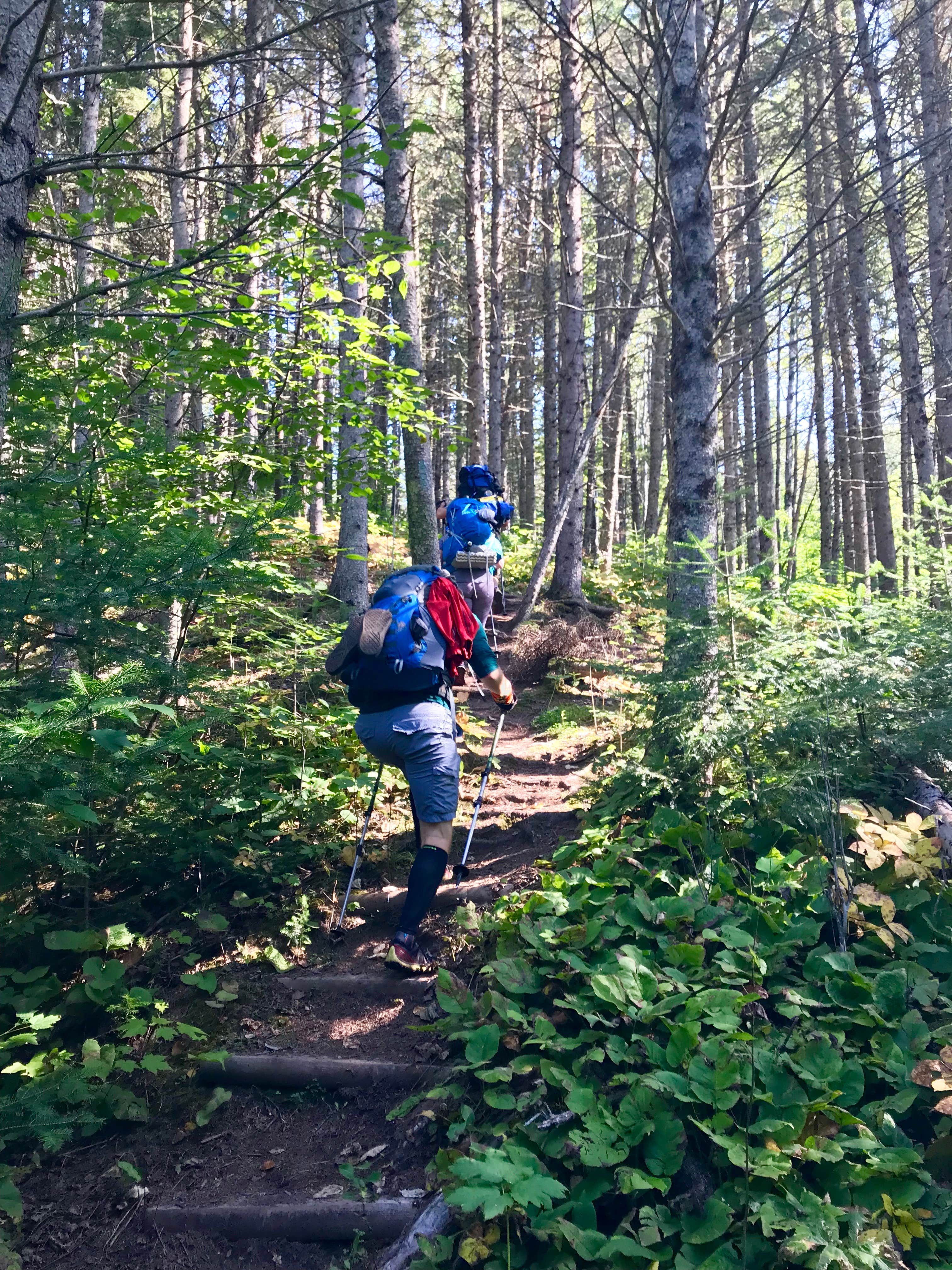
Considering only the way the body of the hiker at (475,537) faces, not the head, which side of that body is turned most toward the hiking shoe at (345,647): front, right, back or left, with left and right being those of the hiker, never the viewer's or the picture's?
back

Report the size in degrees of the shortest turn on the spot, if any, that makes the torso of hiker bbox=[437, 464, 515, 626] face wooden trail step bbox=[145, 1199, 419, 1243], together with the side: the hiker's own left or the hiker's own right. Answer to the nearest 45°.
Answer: approximately 180°

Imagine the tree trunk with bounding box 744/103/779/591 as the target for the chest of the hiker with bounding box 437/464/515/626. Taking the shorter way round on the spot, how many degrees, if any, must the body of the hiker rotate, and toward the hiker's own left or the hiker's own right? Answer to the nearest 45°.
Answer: approximately 45° to the hiker's own right

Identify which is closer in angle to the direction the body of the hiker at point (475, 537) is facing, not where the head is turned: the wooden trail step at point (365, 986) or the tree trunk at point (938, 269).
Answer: the tree trunk

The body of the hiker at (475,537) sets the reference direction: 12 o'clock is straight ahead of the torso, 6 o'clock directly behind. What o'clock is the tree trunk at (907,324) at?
The tree trunk is roughly at 2 o'clock from the hiker.

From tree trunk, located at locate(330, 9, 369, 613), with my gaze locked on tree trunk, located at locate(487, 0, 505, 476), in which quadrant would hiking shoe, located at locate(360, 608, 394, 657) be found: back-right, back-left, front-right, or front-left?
back-right

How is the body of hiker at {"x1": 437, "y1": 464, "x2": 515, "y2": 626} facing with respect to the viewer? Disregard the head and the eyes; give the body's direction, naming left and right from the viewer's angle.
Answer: facing away from the viewer

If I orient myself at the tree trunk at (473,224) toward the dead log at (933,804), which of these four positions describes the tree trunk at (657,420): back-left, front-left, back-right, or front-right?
back-left

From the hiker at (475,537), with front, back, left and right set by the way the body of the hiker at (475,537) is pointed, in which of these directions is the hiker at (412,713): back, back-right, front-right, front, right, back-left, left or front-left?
back
